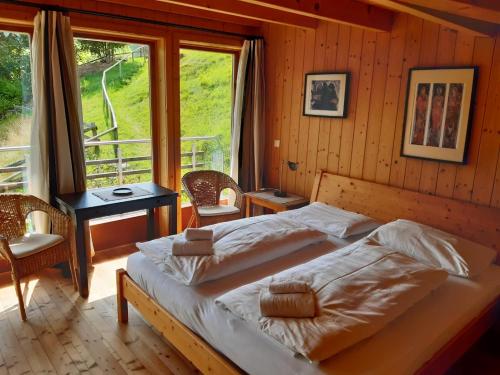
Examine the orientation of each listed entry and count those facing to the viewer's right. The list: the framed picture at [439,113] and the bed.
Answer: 0

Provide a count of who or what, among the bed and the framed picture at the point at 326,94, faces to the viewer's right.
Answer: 0

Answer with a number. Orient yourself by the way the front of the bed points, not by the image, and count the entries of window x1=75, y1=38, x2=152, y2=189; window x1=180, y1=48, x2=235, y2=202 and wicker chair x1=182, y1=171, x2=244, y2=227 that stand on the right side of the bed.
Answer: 3

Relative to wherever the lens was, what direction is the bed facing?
facing the viewer and to the left of the viewer

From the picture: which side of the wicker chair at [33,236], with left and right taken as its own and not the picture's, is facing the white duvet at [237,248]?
front

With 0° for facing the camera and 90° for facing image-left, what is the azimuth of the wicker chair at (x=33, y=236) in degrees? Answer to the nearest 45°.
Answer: approximately 315°

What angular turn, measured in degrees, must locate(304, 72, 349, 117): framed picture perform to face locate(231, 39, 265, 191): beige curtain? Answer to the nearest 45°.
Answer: approximately 90° to its right

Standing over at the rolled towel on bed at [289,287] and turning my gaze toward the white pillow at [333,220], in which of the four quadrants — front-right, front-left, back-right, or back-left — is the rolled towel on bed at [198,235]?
front-left

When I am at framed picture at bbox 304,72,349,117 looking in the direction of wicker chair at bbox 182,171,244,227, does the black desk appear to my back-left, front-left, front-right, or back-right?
front-left

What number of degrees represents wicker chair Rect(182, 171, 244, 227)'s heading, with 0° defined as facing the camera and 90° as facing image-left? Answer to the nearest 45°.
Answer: approximately 315°

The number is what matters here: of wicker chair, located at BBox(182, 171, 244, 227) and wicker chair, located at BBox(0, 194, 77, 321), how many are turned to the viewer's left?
0

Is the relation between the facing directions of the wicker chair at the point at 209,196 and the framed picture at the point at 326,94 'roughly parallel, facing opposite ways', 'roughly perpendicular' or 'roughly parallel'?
roughly perpendicular

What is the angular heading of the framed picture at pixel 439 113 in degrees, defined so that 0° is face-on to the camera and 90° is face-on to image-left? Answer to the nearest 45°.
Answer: approximately 45°

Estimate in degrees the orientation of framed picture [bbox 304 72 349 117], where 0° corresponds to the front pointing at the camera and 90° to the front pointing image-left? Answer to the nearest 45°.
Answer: approximately 45°

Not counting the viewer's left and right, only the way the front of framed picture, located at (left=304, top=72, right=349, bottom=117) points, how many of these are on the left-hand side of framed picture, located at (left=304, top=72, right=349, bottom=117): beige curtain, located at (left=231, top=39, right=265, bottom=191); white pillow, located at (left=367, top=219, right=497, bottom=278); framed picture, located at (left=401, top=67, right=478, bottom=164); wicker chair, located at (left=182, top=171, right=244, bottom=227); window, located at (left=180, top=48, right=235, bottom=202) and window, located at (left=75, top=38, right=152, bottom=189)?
2

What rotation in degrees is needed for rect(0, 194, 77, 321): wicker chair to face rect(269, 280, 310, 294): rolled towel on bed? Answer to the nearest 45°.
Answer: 0° — it already faces it

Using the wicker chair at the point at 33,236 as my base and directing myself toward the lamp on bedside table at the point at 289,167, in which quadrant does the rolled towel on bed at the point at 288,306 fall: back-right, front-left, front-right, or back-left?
front-right
